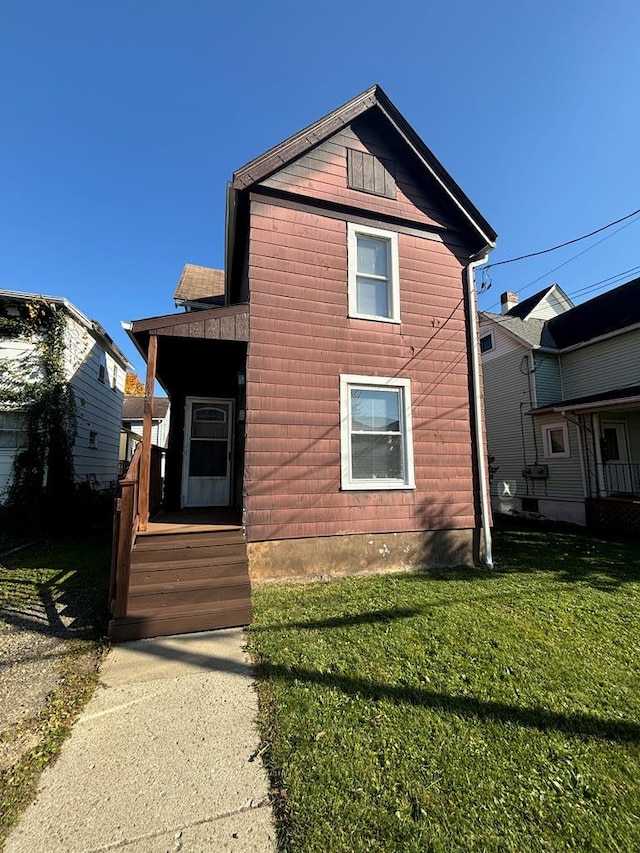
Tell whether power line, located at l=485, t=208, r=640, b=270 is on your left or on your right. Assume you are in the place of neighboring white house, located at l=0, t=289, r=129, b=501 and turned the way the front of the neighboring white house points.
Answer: on your left

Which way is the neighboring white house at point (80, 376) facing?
toward the camera

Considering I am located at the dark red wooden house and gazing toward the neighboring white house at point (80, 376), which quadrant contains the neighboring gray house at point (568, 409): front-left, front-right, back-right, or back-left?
back-right

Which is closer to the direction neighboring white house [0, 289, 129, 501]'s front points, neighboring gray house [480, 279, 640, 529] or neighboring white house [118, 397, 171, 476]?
the neighboring gray house

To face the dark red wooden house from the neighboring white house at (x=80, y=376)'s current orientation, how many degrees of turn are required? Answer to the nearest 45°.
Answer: approximately 45° to its left

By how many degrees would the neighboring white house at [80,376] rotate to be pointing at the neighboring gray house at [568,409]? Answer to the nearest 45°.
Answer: approximately 90° to its left

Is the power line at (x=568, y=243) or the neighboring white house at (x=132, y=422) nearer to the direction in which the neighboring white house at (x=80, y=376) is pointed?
the power line

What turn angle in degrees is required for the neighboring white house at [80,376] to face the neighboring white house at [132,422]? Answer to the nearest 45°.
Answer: approximately 180°
